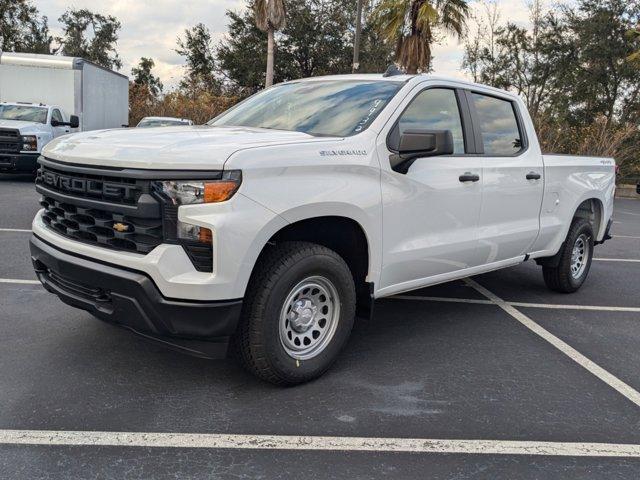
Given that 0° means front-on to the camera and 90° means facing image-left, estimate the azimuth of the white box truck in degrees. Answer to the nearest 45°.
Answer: approximately 45°

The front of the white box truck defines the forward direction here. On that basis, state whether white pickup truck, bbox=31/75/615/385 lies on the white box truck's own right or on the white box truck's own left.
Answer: on the white box truck's own left

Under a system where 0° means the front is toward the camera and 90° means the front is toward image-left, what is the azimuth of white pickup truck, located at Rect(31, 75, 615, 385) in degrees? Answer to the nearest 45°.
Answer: approximately 45°

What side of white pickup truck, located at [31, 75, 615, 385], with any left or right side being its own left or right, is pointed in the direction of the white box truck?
right

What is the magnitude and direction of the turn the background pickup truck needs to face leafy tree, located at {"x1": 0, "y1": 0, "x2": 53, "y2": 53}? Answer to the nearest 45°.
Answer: approximately 135° to its right

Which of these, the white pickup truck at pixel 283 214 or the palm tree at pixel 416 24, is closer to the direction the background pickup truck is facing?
the white pickup truck
